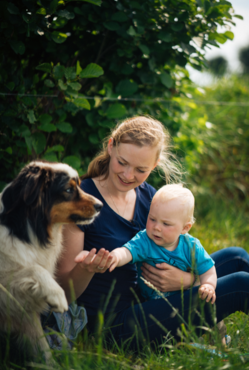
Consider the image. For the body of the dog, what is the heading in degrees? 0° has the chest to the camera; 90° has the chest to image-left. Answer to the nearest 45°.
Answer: approximately 270°

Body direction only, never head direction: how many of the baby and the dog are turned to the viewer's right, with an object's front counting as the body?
1

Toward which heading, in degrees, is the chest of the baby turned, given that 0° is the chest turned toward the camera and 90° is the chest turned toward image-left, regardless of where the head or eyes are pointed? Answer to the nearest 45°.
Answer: approximately 45°

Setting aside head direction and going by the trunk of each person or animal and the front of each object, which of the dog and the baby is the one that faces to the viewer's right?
the dog

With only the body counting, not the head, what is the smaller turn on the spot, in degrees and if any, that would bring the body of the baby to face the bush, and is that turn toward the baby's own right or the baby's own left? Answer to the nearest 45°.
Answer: approximately 90° to the baby's own right
